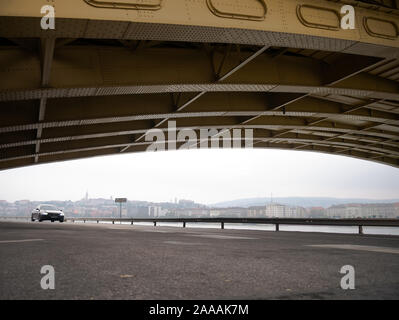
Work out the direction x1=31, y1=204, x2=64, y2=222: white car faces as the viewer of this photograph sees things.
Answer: facing the viewer and to the right of the viewer
